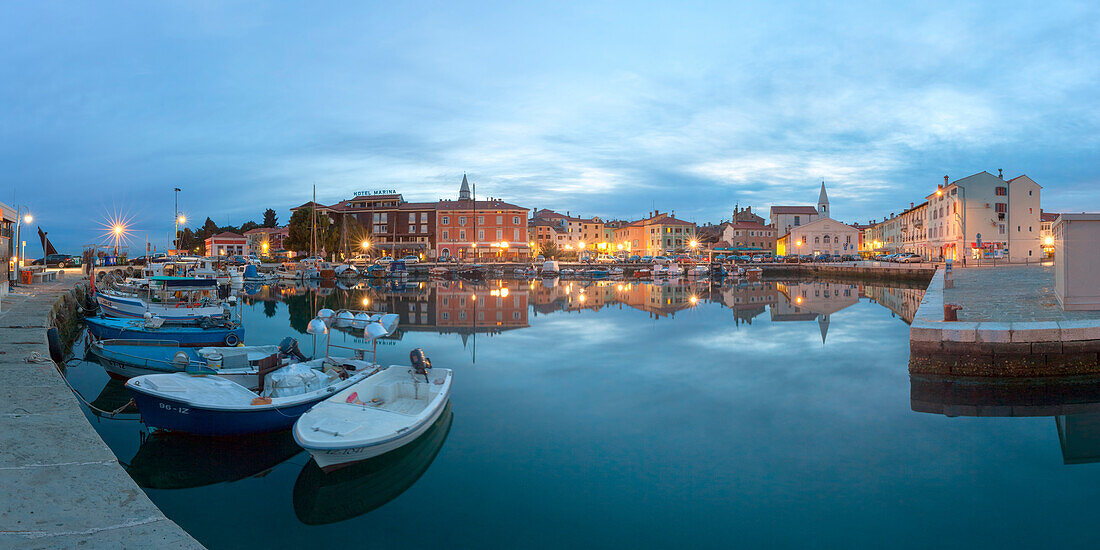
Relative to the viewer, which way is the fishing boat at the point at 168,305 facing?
to the viewer's left

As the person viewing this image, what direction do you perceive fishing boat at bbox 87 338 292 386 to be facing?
facing to the left of the viewer

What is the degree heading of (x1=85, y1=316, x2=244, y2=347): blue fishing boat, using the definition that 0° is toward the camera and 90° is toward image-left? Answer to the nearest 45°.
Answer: approximately 90°

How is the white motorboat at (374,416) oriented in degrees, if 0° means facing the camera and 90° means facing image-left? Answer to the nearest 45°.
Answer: approximately 45°

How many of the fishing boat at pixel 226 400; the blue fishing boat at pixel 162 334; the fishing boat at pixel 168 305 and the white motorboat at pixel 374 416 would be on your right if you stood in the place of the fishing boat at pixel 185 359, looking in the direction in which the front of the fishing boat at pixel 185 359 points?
2

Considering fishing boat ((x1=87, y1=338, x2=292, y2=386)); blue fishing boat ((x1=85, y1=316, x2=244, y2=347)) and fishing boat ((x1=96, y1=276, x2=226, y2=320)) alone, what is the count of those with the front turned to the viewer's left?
3

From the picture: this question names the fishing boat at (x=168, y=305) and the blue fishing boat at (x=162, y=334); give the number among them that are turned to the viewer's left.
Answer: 2

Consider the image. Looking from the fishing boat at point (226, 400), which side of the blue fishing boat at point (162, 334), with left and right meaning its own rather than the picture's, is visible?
left

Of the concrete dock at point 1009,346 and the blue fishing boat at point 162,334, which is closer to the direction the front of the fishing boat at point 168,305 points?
the blue fishing boat

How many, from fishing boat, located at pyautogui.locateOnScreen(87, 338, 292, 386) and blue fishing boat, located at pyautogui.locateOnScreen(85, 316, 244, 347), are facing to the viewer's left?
2

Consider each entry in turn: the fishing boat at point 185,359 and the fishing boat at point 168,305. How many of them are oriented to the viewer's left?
2
